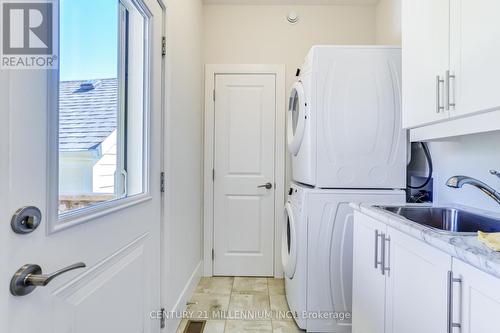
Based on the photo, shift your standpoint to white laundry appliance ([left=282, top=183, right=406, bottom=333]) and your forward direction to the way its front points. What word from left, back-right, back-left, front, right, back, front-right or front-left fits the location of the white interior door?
front-right

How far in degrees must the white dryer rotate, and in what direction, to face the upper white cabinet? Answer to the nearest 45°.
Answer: approximately 135° to its left

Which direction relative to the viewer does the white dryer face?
to the viewer's left

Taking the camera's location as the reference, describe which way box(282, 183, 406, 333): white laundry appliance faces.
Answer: facing to the left of the viewer

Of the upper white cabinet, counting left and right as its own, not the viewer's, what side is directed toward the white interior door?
right

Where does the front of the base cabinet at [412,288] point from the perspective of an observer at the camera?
facing the viewer and to the left of the viewer

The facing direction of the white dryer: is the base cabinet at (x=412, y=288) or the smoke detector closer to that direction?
the smoke detector

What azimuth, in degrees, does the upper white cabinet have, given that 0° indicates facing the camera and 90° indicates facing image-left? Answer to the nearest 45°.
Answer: approximately 45°

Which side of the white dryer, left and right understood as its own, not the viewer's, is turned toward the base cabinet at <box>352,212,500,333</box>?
left

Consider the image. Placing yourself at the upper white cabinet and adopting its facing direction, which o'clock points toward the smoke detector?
The smoke detector is roughly at 3 o'clock from the upper white cabinet.
